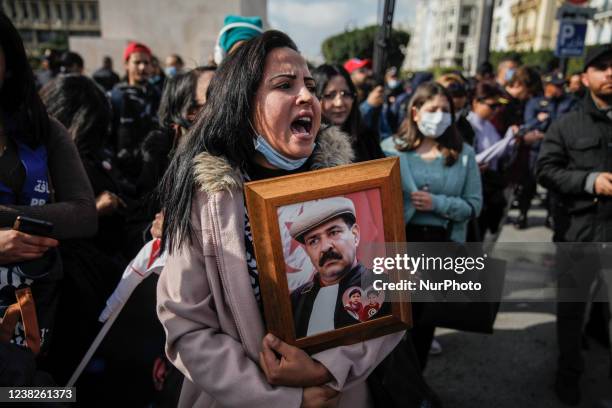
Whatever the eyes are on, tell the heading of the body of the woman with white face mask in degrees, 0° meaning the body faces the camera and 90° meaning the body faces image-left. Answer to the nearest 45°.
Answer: approximately 0°

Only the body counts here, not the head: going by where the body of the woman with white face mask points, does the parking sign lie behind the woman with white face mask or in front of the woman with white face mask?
behind

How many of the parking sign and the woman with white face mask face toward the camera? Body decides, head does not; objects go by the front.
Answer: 2

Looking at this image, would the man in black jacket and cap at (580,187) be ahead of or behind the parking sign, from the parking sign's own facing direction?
ahead

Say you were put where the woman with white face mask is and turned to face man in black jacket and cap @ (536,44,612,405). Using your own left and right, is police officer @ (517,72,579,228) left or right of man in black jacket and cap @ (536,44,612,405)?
left

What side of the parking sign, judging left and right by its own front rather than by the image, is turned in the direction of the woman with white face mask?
front

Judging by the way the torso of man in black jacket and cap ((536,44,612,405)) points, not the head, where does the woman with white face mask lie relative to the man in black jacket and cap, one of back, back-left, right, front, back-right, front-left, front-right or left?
right

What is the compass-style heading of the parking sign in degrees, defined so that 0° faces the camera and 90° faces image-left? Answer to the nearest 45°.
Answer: approximately 0°
